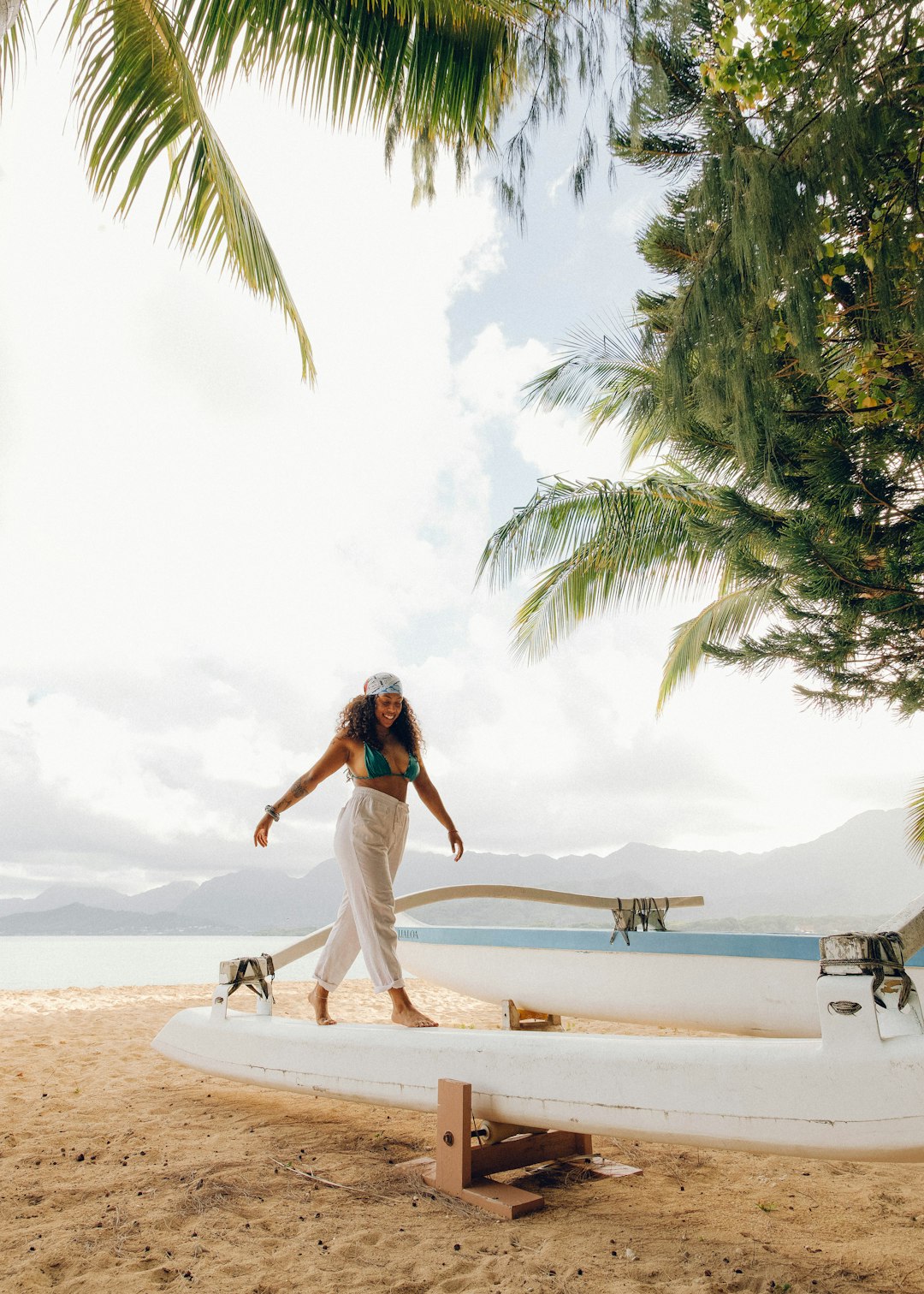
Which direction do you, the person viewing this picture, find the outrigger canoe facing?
facing away from the viewer and to the left of the viewer

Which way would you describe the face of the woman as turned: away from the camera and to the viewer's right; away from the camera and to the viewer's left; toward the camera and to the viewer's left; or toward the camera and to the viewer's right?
toward the camera and to the viewer's right

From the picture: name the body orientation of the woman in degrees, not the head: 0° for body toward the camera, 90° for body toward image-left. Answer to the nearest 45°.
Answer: approximately 315°

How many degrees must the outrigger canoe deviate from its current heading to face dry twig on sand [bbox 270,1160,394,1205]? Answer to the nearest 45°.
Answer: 0° — it already faces it
